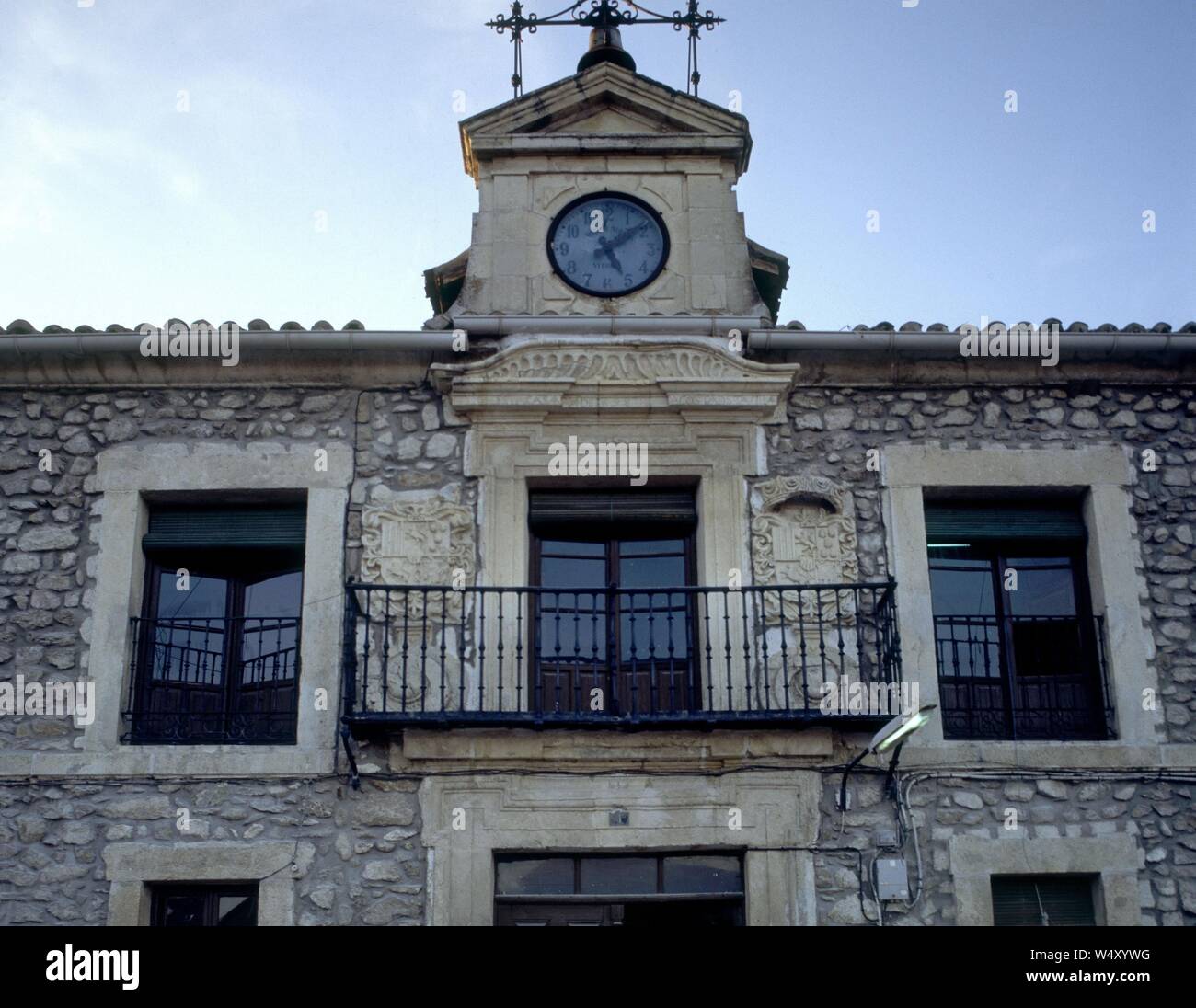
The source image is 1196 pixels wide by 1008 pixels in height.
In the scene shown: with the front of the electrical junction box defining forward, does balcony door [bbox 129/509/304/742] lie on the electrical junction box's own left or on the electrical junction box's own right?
on the electrical junction box's own right

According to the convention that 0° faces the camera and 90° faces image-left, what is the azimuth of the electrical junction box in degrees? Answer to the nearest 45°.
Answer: approximately 0°

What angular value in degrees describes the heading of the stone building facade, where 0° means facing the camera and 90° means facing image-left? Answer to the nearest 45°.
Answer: approximately 0°
